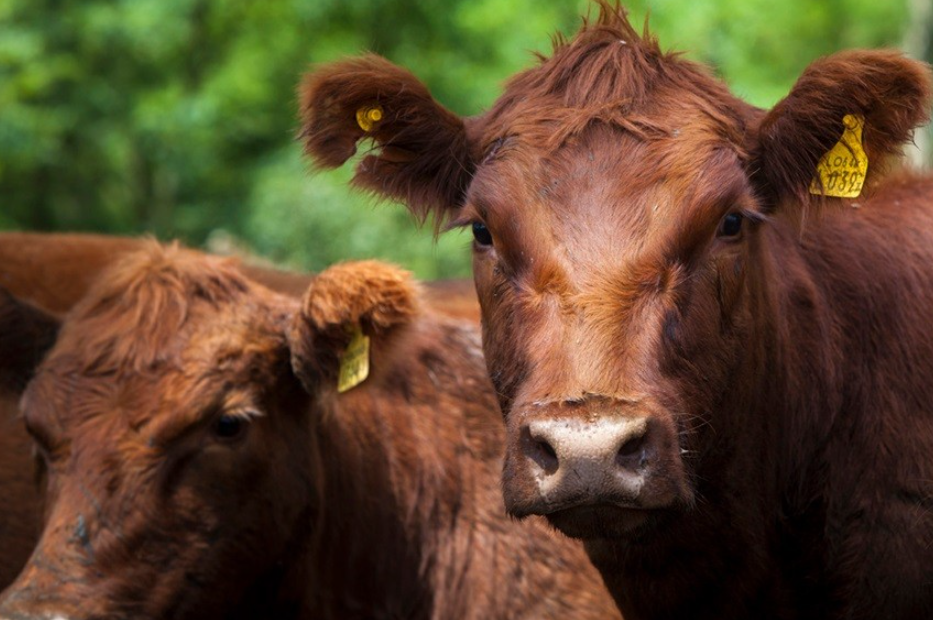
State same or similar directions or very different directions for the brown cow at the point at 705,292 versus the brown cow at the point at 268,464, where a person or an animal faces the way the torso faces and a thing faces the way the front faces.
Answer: same or similar directions

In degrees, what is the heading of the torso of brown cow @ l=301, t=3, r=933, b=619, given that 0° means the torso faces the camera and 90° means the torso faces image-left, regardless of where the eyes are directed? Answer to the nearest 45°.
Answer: approximately 45°

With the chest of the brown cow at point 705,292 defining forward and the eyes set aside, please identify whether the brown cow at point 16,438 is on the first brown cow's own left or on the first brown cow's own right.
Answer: on the first brown cow's own right

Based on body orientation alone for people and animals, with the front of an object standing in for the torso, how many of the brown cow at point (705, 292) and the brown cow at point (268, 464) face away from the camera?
0

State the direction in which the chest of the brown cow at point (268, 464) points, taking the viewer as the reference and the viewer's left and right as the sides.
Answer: facing the viewer and to the left of the viewer
